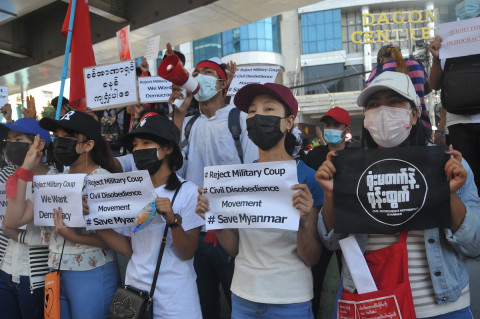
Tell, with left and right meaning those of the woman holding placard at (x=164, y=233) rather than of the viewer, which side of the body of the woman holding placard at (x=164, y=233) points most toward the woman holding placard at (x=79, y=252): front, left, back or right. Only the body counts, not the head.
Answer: right

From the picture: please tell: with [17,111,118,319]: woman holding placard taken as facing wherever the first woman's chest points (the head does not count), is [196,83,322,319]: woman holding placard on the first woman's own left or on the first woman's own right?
on the first woman's own left

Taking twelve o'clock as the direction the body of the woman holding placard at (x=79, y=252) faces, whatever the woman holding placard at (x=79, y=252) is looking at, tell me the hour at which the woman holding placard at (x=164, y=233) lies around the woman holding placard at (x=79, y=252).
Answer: the woman holding placard at (x=164, y=233) is roughly at 9 o'clock from the woman holding placard at (x=79, y=252).

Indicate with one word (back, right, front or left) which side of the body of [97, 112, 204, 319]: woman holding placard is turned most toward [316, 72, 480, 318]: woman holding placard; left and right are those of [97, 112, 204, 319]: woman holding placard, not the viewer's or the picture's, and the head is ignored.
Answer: left

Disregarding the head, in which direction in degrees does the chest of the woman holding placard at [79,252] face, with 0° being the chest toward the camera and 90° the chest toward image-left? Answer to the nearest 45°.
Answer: approximately 45°

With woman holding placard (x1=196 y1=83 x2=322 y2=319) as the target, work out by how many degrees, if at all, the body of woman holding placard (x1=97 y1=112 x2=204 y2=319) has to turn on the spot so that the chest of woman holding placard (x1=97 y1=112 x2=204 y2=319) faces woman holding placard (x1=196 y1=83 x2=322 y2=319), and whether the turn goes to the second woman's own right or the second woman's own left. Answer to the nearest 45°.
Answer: approximately 90° to the second woman's own left
